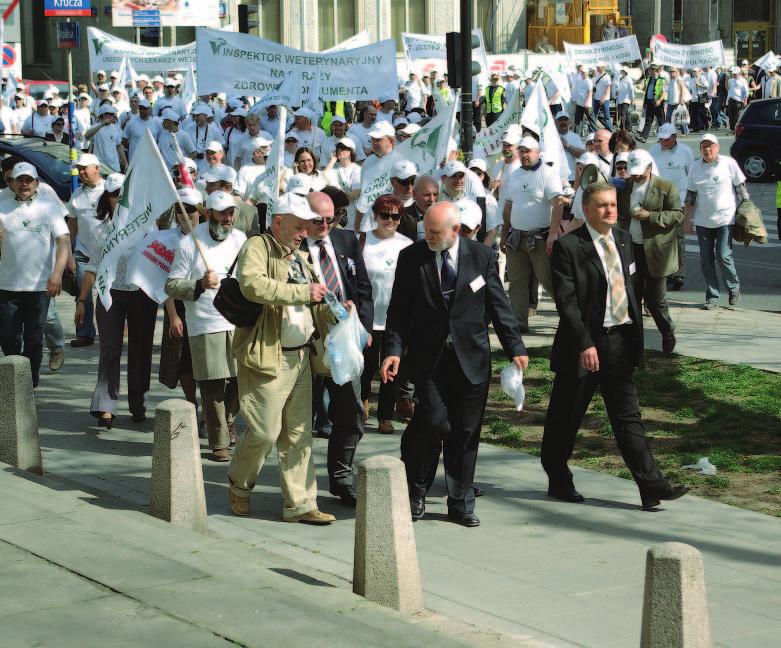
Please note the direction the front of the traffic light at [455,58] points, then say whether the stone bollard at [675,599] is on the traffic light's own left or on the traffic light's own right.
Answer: on the traffic light's own right

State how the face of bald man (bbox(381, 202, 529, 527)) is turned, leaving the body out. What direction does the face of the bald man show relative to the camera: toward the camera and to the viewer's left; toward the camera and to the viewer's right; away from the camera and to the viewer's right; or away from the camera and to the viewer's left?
toward the camera and to the viewer's left

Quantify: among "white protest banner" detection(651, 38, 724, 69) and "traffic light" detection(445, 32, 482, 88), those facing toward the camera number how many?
1

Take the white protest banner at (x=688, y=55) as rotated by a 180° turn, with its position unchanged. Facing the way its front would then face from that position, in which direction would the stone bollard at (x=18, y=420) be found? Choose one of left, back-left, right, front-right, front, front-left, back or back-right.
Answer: back

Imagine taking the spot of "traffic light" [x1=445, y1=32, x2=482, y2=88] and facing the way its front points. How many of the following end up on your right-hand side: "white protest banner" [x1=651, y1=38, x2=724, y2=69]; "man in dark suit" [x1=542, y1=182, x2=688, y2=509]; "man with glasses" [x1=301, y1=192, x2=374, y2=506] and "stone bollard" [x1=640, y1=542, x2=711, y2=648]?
3

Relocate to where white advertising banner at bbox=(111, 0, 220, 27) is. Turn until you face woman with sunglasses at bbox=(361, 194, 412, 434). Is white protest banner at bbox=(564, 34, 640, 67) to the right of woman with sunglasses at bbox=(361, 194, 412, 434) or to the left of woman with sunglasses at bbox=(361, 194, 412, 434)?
left

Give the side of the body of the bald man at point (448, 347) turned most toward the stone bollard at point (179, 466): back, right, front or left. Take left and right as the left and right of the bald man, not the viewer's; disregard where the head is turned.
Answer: right

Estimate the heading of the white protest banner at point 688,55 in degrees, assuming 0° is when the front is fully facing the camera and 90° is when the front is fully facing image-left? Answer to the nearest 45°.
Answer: approximately 0°

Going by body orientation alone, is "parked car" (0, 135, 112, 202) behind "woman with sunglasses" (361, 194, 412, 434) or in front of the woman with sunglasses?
behind

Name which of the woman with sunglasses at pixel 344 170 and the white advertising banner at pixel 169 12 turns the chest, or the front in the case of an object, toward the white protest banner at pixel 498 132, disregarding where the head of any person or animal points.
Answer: the white advertising banner at pixel 169 12

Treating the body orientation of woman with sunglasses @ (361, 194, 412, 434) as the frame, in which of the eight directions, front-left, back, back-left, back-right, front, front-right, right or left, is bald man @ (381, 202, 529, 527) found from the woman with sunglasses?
front
